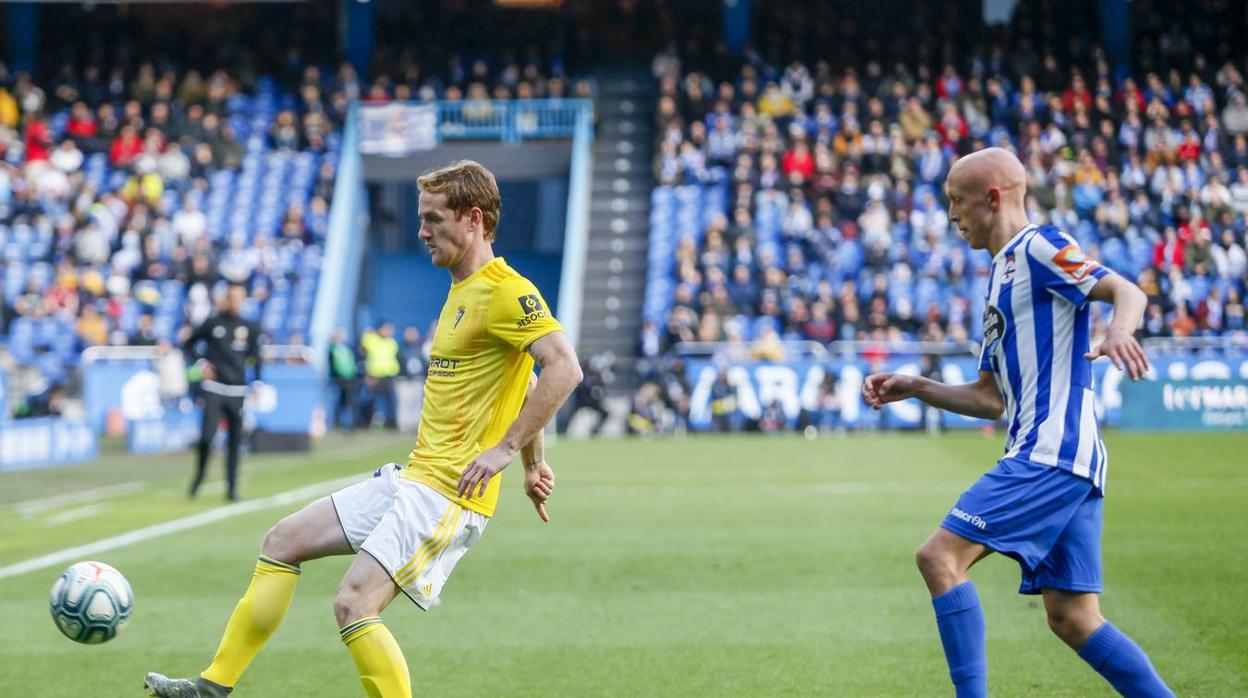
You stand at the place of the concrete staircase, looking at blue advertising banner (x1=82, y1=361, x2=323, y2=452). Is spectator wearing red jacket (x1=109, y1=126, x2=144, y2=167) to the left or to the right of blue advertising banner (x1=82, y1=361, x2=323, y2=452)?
right

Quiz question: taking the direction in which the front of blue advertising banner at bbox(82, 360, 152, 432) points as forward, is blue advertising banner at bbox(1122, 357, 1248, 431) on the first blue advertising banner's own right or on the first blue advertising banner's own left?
on the first blue advertising banner's own left

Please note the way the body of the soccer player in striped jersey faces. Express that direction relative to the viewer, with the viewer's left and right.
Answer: facing to the left of the viewer

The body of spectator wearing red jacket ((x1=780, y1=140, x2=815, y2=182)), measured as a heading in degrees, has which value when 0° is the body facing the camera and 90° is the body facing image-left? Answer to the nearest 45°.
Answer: approximately 0°

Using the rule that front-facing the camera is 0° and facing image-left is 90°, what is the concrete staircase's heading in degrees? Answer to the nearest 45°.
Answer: approximately 0°

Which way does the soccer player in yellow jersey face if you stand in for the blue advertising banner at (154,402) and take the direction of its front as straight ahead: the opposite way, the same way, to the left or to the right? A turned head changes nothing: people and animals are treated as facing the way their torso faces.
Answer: to the right

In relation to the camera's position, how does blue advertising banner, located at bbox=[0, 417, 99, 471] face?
facing the viewer and to the right of the viewer

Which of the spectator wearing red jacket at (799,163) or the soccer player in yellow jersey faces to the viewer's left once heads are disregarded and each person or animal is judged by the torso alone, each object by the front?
the soccer player in yellow jersey

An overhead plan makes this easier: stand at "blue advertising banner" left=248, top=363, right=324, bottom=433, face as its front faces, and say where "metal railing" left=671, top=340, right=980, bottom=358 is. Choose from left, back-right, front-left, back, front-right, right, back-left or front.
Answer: left

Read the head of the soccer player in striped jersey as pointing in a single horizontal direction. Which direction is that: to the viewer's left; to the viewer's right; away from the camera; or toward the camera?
to the viewer's left

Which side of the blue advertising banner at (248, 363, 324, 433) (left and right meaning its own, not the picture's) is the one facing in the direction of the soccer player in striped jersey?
front

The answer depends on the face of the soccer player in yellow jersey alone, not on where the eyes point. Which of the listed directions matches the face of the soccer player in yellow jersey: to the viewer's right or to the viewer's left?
to the viewer's left

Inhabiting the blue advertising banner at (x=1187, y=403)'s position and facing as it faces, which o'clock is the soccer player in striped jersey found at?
The soccer player in striped jersey is roughly at 12 o'clock from the blue advertising banner.
